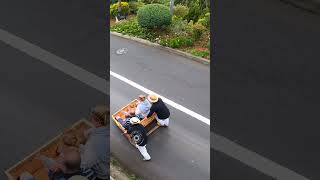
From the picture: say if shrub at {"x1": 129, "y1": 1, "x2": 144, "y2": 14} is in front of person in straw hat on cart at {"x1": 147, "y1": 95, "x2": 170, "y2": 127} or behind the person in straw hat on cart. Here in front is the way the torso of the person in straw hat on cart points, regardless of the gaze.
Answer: in front

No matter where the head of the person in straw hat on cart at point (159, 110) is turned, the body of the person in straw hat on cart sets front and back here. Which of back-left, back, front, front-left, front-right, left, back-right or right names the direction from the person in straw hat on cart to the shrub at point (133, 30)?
front-right

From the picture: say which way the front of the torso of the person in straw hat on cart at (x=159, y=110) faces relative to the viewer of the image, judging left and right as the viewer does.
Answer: facing away from the viewer and to the left of the viewer

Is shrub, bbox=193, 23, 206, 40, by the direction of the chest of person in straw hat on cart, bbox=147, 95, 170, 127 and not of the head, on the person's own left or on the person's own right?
on the person's own right

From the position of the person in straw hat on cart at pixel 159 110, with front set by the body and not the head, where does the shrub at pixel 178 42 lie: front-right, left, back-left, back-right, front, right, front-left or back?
front-right

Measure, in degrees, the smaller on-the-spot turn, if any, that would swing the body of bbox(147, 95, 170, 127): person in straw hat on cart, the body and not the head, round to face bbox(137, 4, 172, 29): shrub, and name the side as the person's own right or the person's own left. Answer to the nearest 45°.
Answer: approximately 45° to the person's own right

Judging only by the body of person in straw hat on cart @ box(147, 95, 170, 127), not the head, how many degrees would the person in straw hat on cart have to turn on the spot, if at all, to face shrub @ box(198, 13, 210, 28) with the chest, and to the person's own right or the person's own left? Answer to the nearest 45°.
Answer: approximately 45° to the person's own right

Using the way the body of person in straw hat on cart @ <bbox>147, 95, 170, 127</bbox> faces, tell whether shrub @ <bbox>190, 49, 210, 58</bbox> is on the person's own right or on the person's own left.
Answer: on the person's own right
